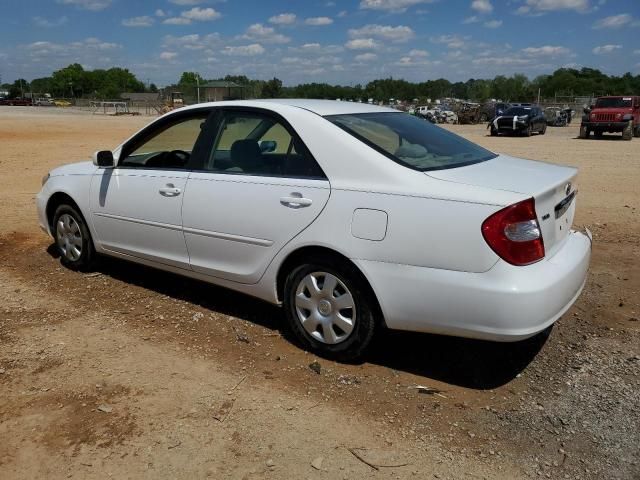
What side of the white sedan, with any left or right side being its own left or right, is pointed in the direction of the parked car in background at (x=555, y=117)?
right

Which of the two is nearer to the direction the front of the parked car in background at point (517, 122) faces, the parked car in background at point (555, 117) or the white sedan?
the white sedan

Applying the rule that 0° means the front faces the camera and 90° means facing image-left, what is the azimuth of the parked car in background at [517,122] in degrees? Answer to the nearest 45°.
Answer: approximately 45°

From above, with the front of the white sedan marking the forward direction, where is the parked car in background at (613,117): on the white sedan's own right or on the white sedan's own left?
on the white sedan's own right

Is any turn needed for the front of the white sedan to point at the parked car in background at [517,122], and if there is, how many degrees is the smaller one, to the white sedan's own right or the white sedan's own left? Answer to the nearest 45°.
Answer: approximately 45° to the white sedan's own right

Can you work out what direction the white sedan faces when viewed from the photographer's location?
facing away from the viewer and to the left of the viewer

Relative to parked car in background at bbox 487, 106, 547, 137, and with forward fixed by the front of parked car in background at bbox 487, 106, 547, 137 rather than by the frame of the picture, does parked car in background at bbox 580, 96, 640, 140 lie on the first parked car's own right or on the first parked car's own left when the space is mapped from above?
on the first parked car's own left

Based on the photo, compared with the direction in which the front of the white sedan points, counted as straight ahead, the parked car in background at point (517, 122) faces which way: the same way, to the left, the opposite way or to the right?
to the left
